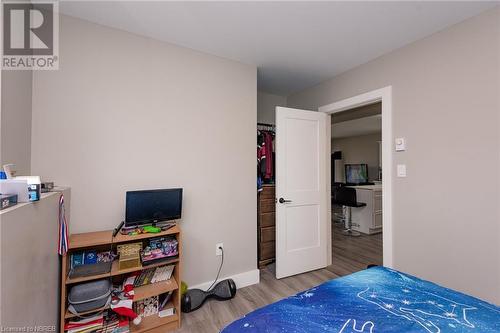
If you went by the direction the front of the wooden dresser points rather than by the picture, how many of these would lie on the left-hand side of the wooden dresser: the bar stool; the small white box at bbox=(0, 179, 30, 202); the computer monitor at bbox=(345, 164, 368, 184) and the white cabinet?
3

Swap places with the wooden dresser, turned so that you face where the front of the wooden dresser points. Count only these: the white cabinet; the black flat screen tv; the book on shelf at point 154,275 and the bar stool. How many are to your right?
2

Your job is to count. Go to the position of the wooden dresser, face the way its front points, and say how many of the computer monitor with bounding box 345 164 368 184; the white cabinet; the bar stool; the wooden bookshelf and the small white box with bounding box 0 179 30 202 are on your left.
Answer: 3

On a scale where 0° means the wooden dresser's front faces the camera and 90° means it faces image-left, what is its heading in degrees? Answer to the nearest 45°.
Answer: approximately 315°

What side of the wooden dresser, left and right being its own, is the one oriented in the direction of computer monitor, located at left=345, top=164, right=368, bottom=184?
left

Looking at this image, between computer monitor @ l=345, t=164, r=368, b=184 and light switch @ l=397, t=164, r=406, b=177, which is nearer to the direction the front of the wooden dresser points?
the light switch

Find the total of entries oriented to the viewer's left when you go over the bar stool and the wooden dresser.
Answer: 0

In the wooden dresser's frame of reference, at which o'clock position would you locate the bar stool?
The bar stool is roughly at 9 o'clock from the wooden dresser.

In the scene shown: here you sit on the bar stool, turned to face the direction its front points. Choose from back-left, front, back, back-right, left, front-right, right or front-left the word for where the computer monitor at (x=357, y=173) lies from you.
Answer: front-left

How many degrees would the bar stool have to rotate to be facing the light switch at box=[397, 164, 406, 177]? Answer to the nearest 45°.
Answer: approximately 135° to its right

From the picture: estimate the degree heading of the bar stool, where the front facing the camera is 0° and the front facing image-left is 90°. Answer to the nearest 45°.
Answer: approximately 225°

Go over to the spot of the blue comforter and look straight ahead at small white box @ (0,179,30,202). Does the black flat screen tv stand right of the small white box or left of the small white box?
right
